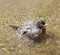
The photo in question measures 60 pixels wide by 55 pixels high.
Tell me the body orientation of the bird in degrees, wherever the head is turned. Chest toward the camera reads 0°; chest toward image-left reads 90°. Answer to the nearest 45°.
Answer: approximately 270°
